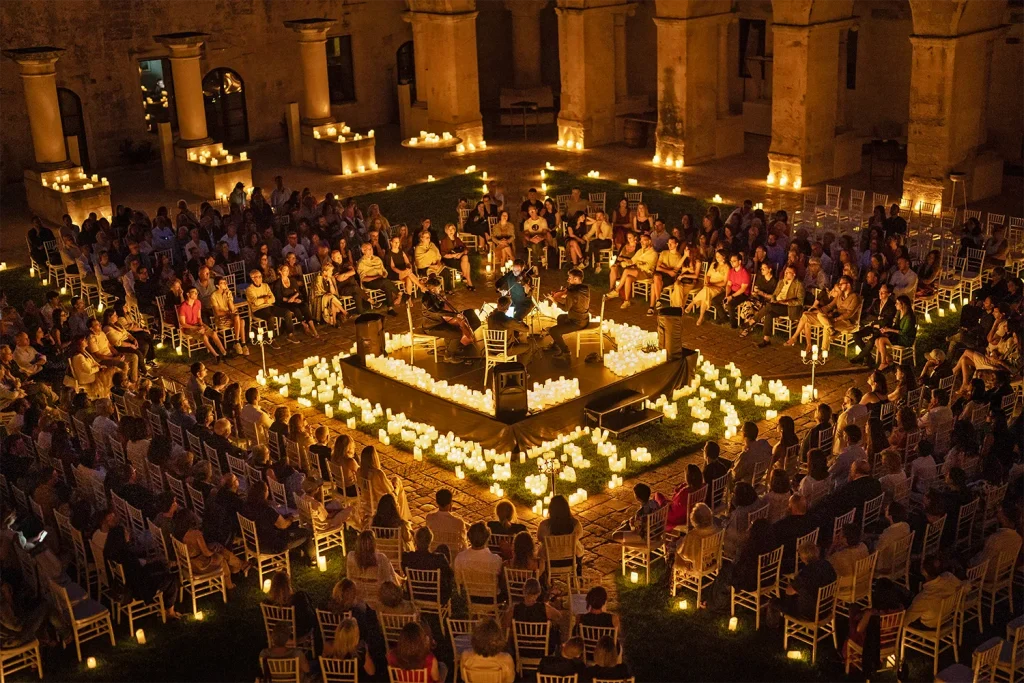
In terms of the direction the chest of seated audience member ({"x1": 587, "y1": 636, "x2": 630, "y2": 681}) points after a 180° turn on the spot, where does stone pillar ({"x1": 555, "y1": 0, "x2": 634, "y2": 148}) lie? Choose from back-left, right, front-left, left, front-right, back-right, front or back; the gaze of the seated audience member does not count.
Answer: back

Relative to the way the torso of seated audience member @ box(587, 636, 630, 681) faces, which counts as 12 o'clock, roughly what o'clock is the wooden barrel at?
The wooden barrel is roughly at 12 o'clock from the seated audience member.

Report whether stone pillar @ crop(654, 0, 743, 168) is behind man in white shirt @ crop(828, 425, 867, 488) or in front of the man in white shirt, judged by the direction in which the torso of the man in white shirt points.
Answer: in front

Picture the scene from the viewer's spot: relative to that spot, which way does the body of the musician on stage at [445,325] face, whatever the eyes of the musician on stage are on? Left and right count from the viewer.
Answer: facing to the right of the viewer

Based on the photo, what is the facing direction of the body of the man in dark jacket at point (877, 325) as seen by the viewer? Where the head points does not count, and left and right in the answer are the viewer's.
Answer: facing the viewer and to the left of the viewer

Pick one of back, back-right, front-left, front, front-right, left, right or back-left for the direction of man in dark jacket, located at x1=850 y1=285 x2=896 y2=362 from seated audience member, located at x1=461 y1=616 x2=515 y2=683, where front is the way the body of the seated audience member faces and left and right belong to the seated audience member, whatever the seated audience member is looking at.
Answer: front-right

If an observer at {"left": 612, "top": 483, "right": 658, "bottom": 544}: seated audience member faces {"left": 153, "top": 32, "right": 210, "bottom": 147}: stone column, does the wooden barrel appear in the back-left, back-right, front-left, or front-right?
front-right

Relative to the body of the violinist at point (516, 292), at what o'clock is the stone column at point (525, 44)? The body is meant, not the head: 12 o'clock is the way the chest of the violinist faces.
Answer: The stone column is roughly at 6 o'clock from the violinist.

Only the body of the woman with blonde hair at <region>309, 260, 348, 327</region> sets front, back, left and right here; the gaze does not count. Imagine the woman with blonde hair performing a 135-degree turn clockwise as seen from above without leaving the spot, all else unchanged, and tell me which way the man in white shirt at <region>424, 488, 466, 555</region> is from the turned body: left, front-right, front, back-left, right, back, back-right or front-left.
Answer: left

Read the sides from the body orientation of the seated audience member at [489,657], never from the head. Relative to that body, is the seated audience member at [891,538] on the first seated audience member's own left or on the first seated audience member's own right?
on the first seated audience member's own right

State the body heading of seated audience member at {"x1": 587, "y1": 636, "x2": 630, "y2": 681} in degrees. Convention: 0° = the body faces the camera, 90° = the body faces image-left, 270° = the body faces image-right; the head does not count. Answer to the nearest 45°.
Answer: approximately 180°

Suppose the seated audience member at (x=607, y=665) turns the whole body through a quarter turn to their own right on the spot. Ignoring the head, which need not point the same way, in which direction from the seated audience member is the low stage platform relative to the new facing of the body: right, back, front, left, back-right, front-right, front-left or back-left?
left

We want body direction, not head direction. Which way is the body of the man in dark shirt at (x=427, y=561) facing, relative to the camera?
away from the camera

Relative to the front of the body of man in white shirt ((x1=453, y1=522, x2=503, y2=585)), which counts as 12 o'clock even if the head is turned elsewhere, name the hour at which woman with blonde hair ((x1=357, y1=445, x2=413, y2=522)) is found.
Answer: The woman with blonde hair is roughly at 11 o'clock from the man in white shirt.

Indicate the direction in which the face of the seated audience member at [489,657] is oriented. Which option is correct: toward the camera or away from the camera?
away from the camera

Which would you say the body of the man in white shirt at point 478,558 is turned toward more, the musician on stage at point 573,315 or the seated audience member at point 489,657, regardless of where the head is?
the musician on stage

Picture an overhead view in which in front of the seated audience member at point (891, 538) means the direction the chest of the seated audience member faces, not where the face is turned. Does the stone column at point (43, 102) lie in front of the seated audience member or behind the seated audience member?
in front

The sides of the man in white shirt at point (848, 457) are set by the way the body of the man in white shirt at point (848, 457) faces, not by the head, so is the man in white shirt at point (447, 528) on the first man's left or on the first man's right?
on the first man's left

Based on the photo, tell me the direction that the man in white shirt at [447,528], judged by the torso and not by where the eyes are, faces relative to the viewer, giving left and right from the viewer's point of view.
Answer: facing away from the viewer

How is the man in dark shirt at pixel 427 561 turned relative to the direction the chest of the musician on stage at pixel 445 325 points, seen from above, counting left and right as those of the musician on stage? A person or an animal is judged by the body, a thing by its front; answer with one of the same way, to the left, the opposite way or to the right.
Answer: to the left

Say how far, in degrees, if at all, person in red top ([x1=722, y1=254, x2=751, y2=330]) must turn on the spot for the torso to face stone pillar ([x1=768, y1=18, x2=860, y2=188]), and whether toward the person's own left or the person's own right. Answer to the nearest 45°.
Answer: approximately 135° to the person's own right

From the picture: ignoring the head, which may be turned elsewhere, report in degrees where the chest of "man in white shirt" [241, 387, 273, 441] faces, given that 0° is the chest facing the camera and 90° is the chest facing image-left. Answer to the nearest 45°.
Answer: approximately 225°

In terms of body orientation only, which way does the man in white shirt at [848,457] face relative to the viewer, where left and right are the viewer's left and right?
facing away from the viewer and to the left of the viewer
